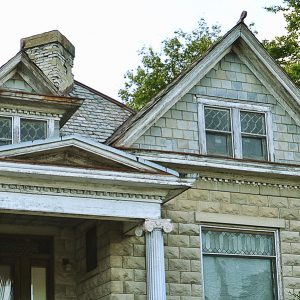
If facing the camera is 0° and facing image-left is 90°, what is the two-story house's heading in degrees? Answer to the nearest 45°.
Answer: approximately 0°

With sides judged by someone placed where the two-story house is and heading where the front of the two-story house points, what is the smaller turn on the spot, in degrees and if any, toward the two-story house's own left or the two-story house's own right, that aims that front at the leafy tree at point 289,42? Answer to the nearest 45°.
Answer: approximately 180°
